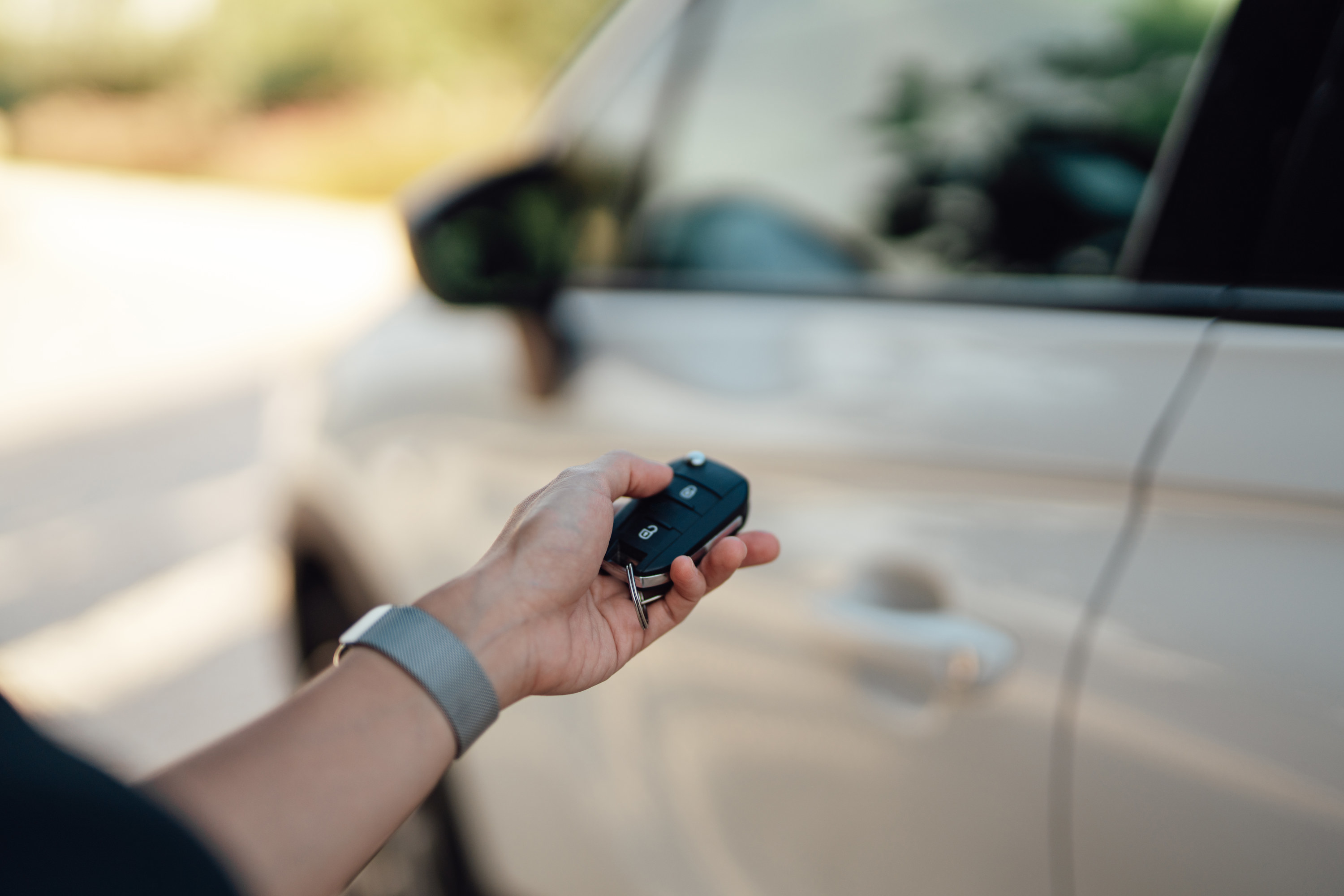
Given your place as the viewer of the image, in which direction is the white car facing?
facing away from the viewer and to the left of the viewer
